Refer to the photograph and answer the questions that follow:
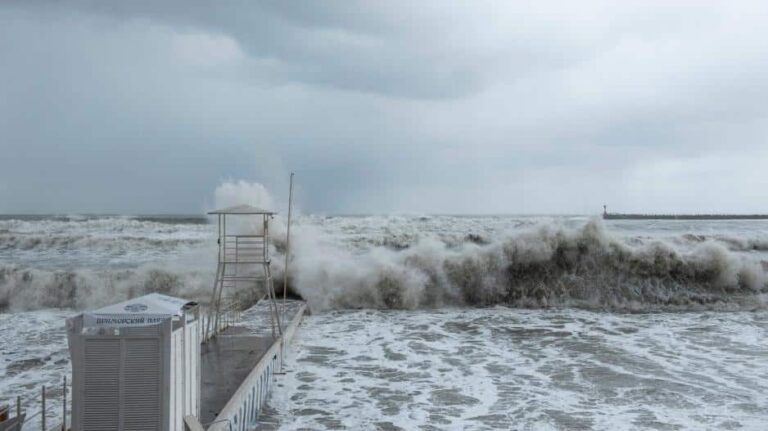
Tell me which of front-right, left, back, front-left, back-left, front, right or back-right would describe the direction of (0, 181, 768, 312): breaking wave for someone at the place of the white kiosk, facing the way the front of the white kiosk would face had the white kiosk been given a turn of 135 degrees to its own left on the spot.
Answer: front

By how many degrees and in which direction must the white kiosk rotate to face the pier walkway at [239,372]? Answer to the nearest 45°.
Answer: approximately 135° to its left

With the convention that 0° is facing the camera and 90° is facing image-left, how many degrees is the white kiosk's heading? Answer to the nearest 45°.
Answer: approximately 0°
